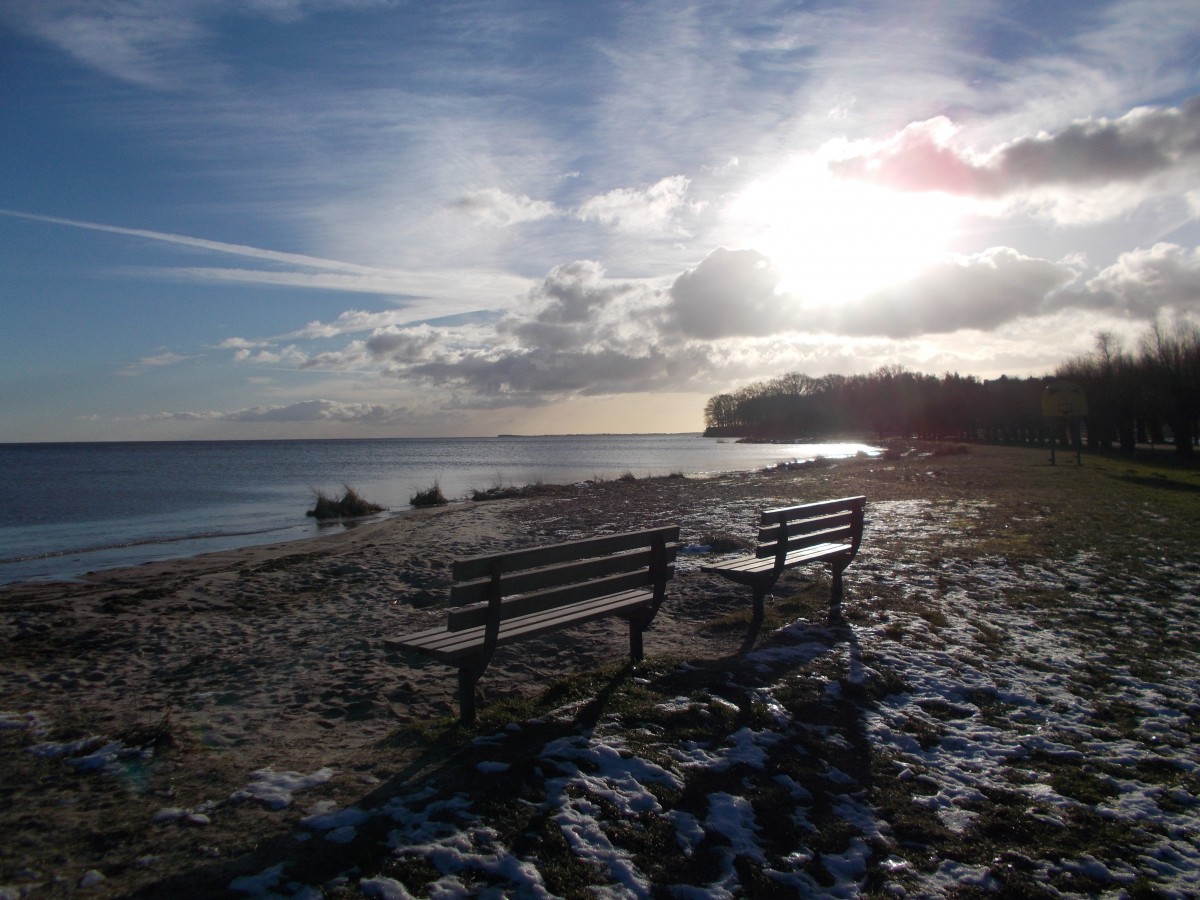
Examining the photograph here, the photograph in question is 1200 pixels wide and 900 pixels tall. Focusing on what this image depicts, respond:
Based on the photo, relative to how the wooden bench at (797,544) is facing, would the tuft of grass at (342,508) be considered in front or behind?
in front

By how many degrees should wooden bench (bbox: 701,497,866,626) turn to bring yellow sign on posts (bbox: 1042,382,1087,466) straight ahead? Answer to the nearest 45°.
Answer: approximately 45° to its right

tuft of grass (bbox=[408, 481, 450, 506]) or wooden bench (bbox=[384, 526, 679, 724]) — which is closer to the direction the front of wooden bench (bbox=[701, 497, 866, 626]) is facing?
the tuft of grass

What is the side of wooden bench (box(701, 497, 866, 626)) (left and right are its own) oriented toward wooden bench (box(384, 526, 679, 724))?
left

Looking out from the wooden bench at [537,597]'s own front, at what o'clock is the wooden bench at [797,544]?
the wooden bench at [797,544] is roughly at 3 o'clock from the wooden bench at [537,597].

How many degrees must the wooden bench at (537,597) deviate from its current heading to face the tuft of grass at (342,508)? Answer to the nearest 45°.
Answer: approximately 45° to its right

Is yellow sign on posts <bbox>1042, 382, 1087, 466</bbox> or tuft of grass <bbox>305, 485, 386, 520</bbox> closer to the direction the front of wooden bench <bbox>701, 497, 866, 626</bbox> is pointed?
the tuft of grass

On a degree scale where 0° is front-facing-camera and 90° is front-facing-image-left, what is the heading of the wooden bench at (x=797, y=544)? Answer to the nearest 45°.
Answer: approximately 135°

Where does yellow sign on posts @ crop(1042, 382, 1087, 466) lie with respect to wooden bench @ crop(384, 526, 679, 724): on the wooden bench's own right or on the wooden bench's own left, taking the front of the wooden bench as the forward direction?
on the wooden bench's own right

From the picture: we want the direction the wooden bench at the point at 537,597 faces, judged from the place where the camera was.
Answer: facing away from the viewer and to the left of the viewer

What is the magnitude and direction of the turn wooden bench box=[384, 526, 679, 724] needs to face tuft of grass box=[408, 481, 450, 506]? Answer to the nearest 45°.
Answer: approximately 45° to its right
